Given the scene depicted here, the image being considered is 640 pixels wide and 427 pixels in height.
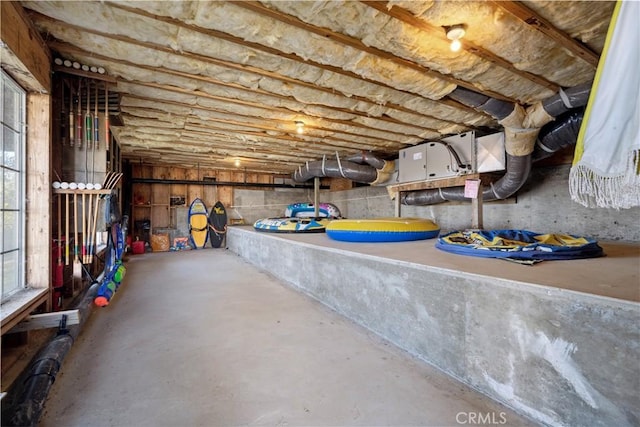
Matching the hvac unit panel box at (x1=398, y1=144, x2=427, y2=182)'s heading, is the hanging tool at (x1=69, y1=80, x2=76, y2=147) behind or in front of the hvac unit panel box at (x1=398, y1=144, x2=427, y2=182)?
in front

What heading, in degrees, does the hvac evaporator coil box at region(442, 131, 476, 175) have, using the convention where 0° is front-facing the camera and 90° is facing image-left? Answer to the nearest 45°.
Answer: approximately 45°

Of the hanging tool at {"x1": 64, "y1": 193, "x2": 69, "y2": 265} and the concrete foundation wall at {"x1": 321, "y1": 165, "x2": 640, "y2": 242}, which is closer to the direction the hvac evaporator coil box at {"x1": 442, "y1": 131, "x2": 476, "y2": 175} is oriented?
the hanging tool

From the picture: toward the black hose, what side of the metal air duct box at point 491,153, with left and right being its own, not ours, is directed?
front

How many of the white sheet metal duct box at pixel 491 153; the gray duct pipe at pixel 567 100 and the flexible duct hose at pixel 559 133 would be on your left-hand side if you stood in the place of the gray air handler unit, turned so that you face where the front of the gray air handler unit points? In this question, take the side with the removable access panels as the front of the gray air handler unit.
3

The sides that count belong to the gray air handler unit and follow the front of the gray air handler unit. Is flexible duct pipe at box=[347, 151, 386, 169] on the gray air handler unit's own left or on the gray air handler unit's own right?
on the gray air handler unit's own right
